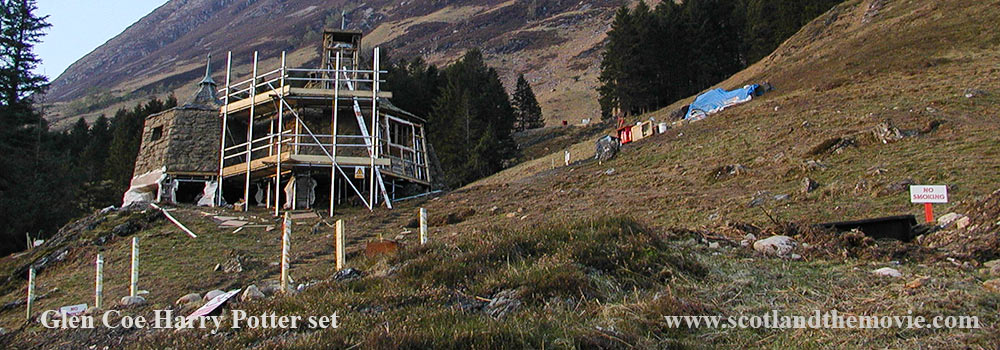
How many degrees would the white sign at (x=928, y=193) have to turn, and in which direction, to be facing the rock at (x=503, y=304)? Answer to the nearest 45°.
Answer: approximately 45° to its right

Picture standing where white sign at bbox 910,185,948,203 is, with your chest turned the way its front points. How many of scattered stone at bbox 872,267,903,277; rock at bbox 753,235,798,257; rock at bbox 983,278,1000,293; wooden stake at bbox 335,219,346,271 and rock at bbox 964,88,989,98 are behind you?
1

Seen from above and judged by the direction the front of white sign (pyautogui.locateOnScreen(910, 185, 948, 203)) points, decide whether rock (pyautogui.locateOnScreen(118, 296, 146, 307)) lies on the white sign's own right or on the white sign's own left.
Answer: on the white sign's own right

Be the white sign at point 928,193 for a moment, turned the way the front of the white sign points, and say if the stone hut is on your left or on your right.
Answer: on your right

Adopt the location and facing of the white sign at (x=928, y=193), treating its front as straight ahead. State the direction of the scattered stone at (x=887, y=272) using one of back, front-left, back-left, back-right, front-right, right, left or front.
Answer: front

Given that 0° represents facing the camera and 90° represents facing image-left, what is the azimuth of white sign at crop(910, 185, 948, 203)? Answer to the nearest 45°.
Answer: approximately 0°

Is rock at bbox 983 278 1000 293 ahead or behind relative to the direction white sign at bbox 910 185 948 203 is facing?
ahead

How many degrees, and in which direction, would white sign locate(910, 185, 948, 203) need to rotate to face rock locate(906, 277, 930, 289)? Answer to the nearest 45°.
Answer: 0° — it already faces it

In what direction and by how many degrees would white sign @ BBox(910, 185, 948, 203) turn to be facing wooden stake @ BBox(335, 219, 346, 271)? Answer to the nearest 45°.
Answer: approximately 45° to its right

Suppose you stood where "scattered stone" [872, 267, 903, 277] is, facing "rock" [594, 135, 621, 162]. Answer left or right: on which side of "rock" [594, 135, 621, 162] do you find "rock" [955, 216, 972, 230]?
right

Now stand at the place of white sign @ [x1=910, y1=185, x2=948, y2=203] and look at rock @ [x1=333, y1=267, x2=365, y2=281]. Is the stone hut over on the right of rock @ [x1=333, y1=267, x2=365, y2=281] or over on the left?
right
